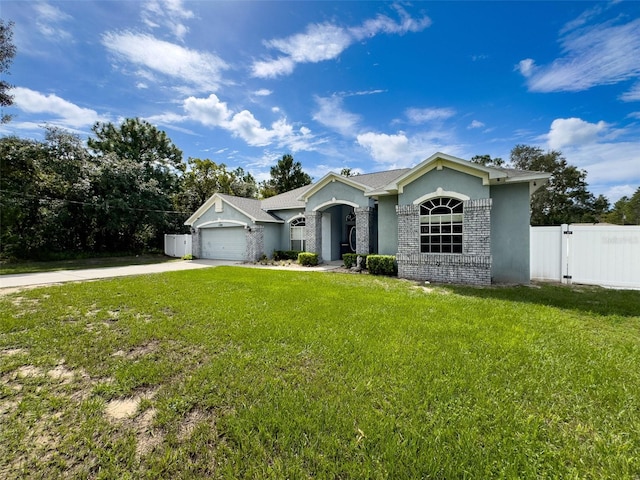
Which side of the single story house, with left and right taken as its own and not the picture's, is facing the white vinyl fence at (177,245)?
right

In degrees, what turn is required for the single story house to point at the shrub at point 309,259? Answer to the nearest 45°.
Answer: approximately 90° to its right

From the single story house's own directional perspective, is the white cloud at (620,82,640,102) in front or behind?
behind

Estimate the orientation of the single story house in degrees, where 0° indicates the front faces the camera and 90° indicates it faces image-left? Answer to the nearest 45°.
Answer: approximately 45°

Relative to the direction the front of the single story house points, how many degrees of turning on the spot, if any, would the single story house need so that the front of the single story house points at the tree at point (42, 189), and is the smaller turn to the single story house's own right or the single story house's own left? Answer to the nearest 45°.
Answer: approximately 45° to the single story house's own right

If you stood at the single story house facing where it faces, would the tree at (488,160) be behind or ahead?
behind

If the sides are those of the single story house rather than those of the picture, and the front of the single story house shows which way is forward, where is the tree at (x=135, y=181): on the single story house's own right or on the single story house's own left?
on the single story house's own right

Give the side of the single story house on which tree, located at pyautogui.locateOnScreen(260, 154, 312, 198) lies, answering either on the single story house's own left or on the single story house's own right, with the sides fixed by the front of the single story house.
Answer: on the single story house's own right

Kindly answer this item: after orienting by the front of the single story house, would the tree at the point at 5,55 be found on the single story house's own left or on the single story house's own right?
on the single story house's own right

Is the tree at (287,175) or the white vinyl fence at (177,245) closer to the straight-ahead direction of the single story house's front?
the white vinyl fence

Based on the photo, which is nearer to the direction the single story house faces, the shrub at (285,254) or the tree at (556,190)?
the shrub
